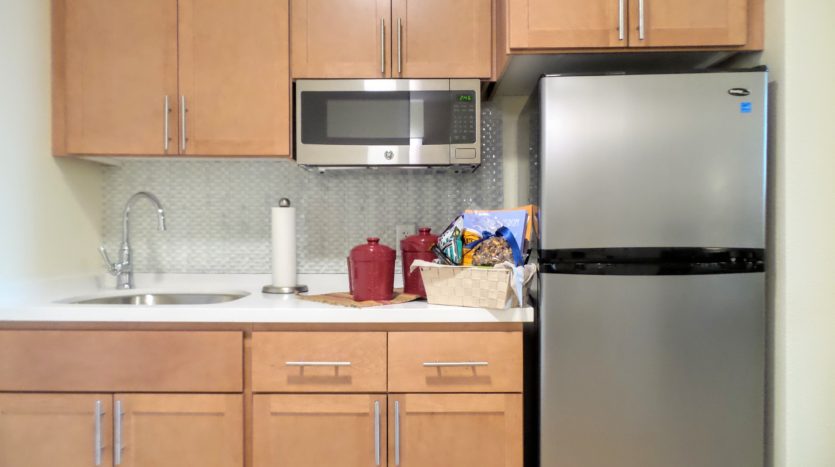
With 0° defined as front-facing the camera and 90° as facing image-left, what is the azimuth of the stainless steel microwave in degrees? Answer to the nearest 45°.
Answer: approximately 0°

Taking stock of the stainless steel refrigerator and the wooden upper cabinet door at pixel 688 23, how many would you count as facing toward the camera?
2

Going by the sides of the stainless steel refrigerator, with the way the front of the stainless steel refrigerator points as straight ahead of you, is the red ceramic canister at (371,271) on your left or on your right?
on your right

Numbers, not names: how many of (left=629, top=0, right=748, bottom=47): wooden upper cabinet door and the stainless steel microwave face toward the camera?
2

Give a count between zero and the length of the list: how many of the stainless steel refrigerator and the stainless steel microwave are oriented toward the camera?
2

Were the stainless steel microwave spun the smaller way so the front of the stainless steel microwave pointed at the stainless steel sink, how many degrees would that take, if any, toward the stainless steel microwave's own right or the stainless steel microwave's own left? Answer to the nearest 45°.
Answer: approximately 90° to the stainless steel microwave's own right

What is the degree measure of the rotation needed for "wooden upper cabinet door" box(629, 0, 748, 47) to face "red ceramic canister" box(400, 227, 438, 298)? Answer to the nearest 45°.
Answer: approximately 90° to its right

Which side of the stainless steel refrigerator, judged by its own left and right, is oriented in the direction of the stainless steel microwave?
right

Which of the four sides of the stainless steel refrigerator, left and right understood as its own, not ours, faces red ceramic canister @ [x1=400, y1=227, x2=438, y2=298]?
right

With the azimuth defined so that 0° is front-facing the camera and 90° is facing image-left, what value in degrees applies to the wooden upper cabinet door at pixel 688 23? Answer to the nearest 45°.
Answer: approximately 0°
